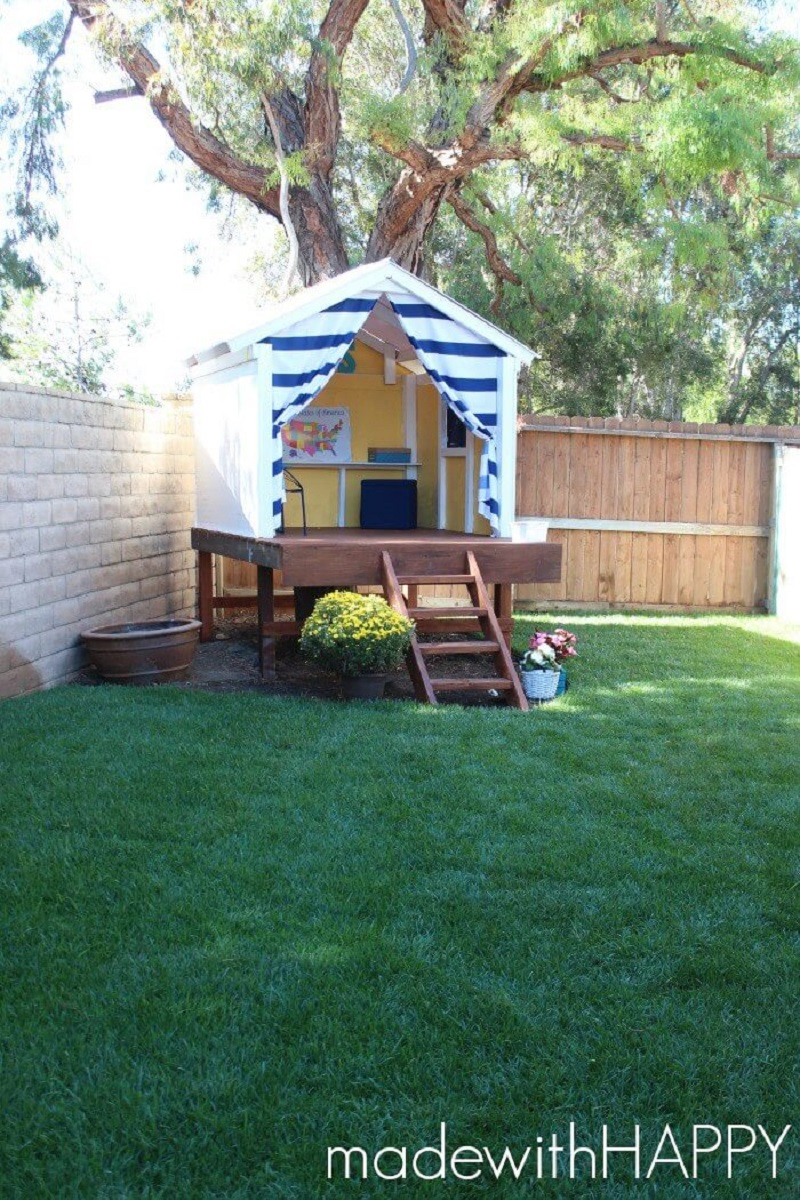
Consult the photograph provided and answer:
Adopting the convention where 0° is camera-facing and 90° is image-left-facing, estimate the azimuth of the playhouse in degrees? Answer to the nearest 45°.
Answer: approximately 0°

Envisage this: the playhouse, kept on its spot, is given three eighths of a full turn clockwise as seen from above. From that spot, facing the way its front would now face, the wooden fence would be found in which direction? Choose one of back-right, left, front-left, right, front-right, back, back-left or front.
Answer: right
